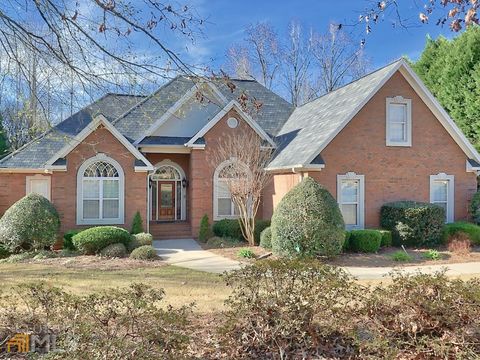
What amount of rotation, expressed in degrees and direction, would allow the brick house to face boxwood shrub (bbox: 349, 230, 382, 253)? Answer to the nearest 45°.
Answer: approximately 45° to its left

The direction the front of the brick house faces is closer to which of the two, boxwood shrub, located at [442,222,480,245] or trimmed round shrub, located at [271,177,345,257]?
the trimmed round shrub

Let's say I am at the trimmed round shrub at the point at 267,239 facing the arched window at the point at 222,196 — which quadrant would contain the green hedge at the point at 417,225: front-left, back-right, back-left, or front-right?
back-right

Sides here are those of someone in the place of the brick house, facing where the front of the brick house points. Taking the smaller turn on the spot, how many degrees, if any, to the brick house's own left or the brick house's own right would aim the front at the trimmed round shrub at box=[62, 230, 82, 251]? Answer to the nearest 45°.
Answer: approximately 90° to the brick house's own right

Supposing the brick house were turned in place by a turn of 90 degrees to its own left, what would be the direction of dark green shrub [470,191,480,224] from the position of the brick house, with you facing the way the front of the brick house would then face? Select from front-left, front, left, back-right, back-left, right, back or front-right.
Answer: front

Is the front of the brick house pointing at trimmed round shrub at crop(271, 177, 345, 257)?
yes

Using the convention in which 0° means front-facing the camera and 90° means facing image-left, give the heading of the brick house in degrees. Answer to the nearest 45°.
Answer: approximately 0°
